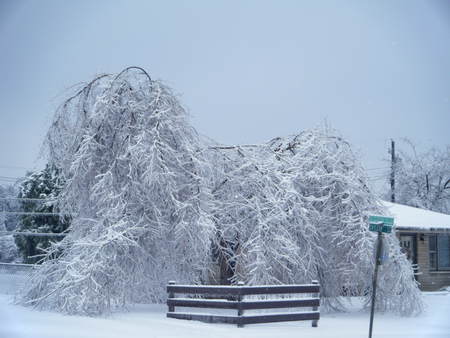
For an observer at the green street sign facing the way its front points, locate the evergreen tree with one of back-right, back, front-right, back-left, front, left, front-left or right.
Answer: back-right

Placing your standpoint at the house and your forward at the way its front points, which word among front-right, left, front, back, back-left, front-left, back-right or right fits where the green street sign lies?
front

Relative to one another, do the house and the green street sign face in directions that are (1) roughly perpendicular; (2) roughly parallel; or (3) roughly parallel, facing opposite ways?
roughly parallel

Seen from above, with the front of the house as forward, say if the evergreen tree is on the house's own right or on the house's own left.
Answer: on the house's own right

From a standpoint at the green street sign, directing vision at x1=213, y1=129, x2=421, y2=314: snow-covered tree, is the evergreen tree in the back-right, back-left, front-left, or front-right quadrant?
front-left

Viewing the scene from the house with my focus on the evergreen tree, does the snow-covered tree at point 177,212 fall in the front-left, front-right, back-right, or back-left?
front-left

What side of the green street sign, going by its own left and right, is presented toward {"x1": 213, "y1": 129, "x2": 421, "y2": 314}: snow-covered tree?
back

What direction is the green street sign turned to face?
toward the camera

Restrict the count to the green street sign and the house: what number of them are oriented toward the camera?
2

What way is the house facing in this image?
toward the camera
